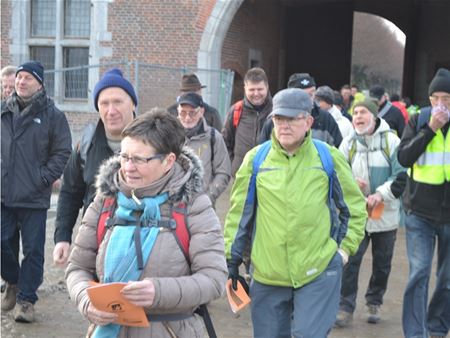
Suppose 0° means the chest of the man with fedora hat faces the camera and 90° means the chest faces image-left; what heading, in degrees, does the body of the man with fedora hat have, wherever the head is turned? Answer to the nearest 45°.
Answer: approximately 0°

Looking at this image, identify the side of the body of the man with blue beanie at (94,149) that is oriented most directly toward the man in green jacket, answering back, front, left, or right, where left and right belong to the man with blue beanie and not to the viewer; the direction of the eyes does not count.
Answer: left

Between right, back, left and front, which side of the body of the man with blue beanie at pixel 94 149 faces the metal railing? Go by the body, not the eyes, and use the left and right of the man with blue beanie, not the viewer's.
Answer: back

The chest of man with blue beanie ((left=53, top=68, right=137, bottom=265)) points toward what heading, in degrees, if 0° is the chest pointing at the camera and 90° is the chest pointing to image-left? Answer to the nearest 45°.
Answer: approximately 0°

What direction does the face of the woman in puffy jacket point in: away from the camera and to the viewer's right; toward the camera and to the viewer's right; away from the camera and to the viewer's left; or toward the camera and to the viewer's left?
toward the camera and to the viewer's left

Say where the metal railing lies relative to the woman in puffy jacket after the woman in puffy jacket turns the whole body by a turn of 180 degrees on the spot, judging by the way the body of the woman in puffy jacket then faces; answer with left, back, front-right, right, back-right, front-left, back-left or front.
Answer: front-left

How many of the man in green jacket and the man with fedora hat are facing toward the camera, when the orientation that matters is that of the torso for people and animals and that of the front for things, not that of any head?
2

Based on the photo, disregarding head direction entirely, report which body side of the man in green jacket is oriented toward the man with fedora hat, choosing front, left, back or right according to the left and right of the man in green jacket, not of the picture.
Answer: back

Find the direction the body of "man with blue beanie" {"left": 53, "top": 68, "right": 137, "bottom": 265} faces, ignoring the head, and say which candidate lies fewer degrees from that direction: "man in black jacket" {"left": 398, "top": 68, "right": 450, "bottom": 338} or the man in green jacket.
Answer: the man in green jacket
